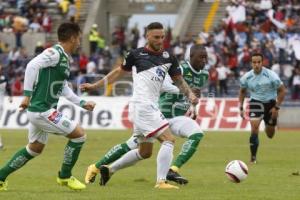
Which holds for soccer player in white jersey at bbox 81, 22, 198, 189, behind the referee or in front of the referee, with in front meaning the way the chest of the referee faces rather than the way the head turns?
in front

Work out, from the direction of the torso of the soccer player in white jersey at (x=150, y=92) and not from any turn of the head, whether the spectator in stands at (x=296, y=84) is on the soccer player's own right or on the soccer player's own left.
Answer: on the soccer player's own left

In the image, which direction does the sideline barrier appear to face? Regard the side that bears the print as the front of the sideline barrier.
toward the camera

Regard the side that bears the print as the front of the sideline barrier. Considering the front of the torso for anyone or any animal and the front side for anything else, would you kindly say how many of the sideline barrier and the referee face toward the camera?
2

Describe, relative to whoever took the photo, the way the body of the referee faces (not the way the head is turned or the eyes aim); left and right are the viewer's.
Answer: facing the viewer

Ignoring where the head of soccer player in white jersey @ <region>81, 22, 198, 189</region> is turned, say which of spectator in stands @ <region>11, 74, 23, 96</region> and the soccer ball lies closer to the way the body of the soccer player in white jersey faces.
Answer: the soccer ball

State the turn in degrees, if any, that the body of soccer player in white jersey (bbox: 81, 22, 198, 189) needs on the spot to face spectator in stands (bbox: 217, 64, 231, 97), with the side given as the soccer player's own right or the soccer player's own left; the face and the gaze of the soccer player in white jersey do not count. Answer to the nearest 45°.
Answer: approximately 135° to the soccer player's own left

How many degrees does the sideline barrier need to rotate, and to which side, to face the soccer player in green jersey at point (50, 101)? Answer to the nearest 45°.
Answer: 0° — it already faces them

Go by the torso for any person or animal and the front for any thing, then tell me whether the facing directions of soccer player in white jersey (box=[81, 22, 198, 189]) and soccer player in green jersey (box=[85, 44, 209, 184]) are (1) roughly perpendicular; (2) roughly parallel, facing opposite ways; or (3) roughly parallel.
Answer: roughly parallel

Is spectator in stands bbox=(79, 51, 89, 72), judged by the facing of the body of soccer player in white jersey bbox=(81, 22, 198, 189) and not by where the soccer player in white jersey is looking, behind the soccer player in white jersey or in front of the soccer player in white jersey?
behind

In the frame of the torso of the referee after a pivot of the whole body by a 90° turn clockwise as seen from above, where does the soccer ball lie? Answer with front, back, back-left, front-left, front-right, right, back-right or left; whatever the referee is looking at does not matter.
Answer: left
